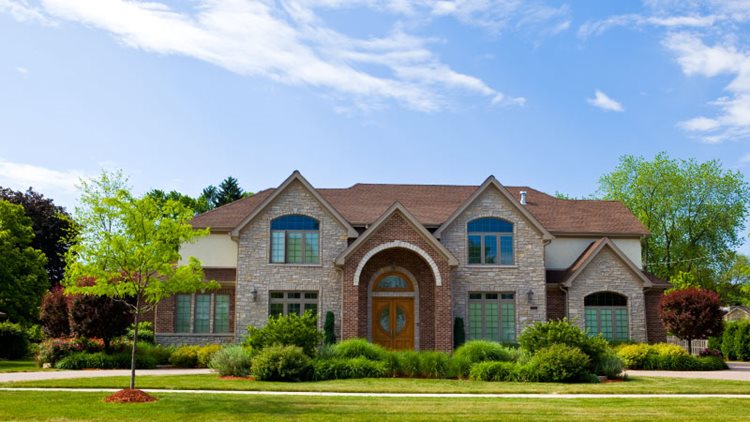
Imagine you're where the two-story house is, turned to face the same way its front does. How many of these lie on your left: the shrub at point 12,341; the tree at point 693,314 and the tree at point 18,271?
1

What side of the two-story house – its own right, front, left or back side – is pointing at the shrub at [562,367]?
front

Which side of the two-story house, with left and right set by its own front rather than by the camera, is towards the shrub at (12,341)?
right

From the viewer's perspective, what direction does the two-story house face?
toward the camera

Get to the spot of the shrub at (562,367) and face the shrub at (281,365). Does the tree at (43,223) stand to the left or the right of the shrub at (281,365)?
right

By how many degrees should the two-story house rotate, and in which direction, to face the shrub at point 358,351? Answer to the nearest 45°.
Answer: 0° — it already faces it

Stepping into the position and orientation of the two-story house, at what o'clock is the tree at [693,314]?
The tree is roughly at 9 o'clock from the two-story house.

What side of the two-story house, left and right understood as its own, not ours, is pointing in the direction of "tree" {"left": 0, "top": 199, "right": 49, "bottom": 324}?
right

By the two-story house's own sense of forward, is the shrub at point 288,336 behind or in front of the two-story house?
in front

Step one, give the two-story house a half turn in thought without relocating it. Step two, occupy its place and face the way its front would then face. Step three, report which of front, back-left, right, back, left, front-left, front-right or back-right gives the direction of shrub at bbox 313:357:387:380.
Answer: back

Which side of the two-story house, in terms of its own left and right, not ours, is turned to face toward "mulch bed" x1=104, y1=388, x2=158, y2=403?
front

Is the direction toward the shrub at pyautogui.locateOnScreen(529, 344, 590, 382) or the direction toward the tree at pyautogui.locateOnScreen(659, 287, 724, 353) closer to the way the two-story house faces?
the shrub

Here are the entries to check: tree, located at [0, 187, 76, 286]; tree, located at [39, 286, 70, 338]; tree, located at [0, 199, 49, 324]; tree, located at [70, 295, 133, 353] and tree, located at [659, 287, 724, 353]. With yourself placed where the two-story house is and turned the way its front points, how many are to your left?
1

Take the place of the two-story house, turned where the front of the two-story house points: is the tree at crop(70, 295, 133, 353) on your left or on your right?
on your right

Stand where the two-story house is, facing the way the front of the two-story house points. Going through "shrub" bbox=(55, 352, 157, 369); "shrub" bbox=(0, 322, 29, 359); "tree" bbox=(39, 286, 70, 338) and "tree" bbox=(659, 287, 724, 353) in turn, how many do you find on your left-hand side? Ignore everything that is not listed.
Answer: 1

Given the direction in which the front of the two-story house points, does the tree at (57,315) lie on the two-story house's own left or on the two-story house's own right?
on the two-story house's own right

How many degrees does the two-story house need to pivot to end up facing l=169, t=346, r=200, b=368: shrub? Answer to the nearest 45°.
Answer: approximately 45° to its right

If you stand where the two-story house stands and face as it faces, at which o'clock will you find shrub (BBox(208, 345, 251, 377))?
The shrub is roughly at 1 o'clock from the two-story house.
